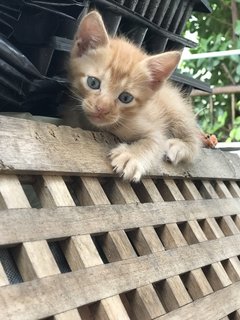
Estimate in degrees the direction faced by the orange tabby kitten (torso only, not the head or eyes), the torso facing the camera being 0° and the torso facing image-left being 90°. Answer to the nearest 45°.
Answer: approximately 45°
